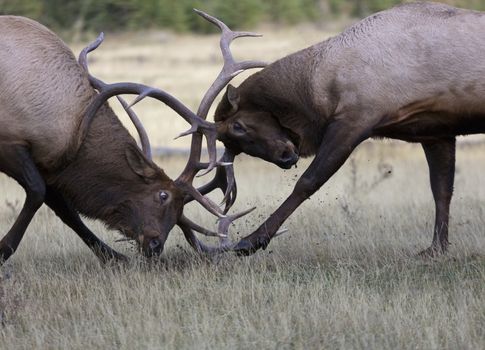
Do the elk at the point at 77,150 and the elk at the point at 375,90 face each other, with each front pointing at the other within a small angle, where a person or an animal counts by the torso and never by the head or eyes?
yes

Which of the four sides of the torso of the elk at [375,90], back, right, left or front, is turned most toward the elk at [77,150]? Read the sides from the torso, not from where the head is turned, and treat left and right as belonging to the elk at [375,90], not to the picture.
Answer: front

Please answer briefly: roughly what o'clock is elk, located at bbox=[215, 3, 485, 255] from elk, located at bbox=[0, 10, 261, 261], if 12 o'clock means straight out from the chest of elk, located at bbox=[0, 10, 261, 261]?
elk, located at bbox=[215, 3, 485, 255] is roughly at 12 o'clock from elk, located at bbox=[0, 10, 261, 261].

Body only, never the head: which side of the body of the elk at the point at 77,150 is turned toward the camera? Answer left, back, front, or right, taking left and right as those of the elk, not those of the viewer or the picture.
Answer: right

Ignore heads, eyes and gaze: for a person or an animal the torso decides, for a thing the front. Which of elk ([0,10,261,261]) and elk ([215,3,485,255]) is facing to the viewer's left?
elk ([215,3,485,255])

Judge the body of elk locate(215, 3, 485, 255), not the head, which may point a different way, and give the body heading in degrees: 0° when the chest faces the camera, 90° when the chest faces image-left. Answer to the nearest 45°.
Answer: approximately 90°

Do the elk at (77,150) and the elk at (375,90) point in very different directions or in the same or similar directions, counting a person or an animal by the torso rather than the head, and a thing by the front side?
very different directions

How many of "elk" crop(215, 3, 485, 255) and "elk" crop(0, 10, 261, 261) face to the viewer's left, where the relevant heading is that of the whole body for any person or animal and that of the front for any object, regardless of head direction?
1
